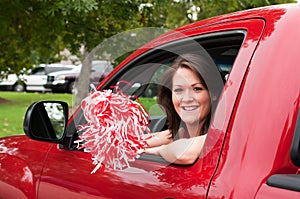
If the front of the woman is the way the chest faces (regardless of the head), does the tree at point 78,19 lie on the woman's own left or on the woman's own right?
on the woman's own right

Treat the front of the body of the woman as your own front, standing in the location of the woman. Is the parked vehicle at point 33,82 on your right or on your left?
on your right

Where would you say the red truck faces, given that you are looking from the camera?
facing away from the viewer and to the left of the viewer
